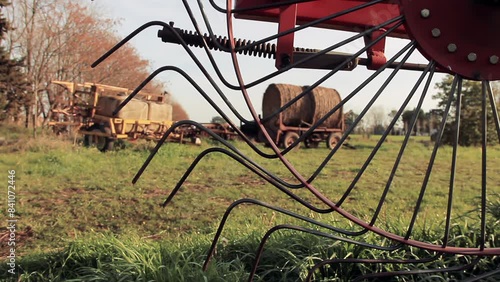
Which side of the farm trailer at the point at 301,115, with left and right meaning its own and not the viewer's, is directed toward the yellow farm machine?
front
